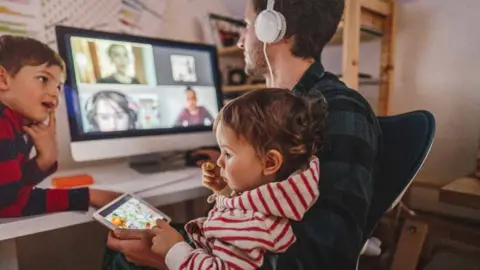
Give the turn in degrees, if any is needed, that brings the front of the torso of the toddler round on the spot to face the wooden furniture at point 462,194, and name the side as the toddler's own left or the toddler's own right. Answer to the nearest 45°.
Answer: approximately 135° to the toddler's own right

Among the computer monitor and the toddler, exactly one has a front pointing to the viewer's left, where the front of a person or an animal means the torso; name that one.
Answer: the toddler

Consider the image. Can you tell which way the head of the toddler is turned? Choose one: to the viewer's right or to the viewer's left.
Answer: to the viewer's left

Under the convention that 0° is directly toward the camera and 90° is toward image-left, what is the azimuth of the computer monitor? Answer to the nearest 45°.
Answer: approximately 315°

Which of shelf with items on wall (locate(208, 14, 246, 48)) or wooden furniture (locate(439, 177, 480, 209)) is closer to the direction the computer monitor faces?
the wooden furniture

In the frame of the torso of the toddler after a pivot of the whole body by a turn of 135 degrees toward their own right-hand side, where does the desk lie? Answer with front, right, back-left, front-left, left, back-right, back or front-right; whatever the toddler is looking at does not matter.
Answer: left

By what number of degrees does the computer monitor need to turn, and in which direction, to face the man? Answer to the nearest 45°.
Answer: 0° — it already faces them

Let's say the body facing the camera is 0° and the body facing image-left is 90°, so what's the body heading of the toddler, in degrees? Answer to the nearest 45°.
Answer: approximately 90°

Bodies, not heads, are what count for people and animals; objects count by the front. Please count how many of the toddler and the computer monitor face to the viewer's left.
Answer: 1

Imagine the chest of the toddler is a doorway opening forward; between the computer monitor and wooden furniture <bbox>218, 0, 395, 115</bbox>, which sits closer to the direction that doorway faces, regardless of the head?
the computer monitor
